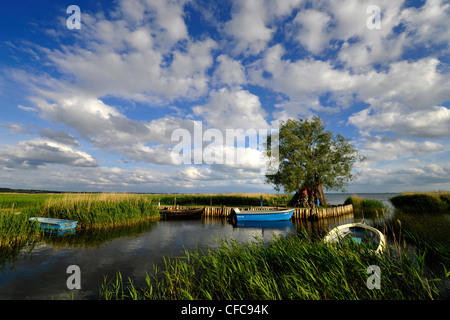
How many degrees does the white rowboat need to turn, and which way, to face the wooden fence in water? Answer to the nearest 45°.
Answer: approximately 90° to its right
